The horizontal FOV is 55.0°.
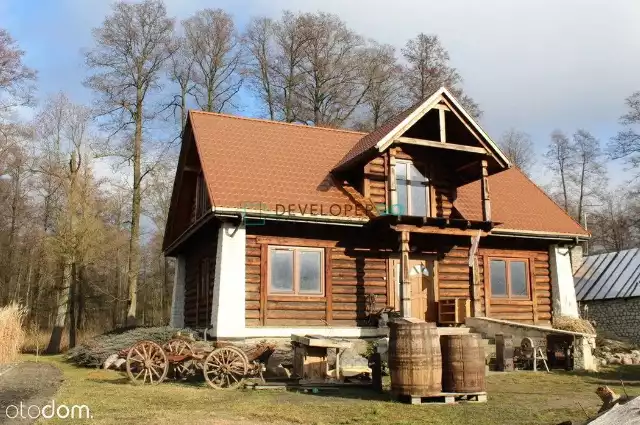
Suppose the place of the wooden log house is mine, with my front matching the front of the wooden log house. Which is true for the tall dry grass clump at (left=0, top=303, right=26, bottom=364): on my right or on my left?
on my right

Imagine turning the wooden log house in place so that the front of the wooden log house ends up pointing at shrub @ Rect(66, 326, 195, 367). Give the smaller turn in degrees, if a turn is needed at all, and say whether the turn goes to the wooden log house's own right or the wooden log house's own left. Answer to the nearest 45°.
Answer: approximately 135° to the wooden log house's own right

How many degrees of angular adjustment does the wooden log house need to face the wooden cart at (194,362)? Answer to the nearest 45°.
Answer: approximately 90° to its right

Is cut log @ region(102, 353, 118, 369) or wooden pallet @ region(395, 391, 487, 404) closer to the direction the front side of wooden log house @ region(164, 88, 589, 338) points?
the wooden pallet

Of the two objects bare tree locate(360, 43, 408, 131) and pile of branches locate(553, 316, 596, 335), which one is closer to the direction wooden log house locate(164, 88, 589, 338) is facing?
the pile of branches

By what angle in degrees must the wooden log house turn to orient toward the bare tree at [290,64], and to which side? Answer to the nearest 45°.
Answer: approximately 135° to its left

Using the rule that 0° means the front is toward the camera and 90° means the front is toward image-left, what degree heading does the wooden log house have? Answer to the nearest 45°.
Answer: approximately 315°

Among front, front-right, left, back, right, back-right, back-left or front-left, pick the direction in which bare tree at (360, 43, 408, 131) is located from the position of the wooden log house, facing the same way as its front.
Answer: back-left

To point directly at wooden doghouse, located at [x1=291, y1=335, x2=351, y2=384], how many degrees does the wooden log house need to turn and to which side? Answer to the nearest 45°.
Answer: approximately 45° to its right

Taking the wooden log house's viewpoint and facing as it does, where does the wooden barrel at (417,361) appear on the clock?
The wooden barrel is roughly at 1 o'clock from the wooden log house.

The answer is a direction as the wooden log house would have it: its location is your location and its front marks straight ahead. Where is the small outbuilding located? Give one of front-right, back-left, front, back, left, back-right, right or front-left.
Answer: left
